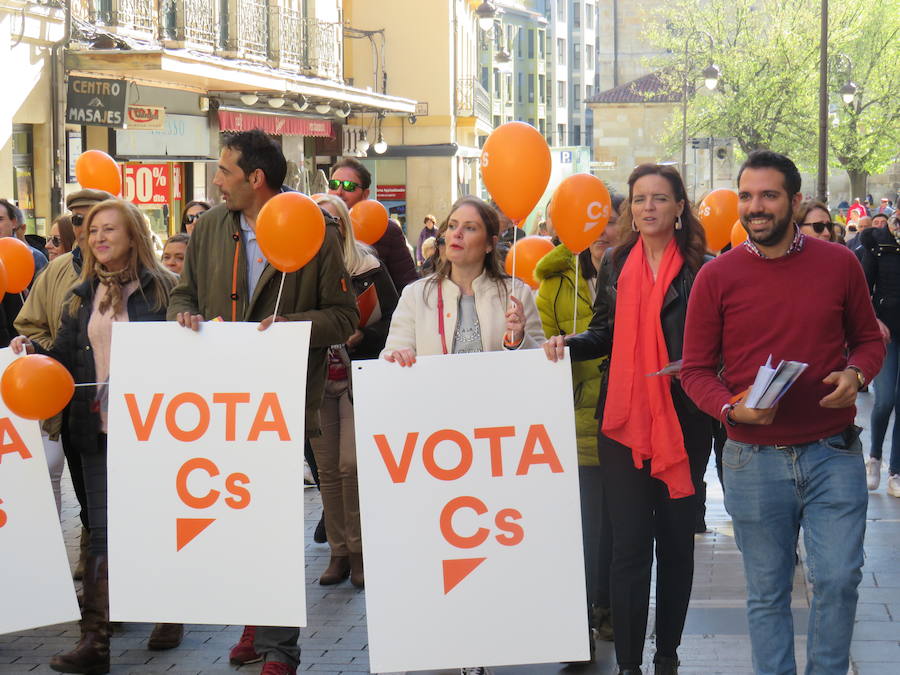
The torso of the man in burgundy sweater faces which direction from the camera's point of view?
toward the camera

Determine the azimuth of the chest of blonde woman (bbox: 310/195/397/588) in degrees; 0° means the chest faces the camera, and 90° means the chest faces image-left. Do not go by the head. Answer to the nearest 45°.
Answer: approximately 45°

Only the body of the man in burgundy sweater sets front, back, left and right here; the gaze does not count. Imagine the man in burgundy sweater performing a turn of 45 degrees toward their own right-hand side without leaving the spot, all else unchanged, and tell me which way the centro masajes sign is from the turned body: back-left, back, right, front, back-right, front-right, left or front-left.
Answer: right

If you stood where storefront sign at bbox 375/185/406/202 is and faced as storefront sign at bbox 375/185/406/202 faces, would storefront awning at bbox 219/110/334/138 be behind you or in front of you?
in front

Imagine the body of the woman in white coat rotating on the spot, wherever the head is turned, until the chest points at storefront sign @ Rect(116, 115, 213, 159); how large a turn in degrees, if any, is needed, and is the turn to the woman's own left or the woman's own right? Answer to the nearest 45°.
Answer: approximately 180°

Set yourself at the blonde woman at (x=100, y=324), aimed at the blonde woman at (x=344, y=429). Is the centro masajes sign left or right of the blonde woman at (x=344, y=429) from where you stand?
left

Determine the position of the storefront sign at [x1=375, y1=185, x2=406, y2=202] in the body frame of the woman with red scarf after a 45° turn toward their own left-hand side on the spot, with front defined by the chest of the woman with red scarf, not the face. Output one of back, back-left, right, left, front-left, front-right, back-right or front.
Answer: back-left

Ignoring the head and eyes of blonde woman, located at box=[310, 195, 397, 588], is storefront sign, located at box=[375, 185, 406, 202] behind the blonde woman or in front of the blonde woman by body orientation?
behind

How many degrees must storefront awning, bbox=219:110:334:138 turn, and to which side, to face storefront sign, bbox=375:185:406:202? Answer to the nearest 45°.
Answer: approximately 135° to its left
